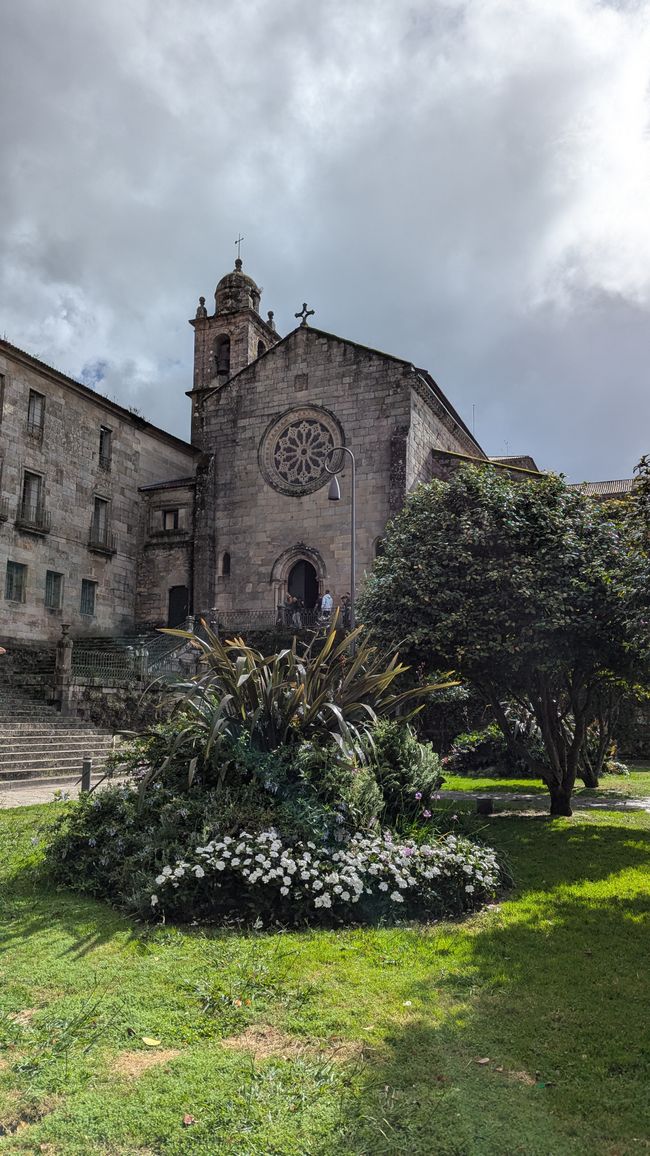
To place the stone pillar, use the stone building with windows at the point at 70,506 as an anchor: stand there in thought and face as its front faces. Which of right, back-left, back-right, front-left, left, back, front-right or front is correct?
front-right

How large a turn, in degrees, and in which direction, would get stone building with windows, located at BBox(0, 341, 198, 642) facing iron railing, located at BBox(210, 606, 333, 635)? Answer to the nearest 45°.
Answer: approximately 45° to its left

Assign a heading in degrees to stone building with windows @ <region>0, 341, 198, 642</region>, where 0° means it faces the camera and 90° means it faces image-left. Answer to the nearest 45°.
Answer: approximately 315°

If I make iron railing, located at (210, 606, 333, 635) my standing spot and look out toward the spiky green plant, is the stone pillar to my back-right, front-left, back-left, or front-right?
front-right

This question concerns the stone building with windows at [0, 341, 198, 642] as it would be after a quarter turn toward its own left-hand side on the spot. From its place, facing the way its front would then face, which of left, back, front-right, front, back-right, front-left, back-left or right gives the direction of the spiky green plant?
back-right

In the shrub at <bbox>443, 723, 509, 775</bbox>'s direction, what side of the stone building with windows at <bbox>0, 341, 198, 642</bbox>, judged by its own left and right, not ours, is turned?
front

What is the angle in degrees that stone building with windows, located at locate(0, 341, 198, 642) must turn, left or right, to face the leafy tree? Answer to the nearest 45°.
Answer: approximately 45° to its right

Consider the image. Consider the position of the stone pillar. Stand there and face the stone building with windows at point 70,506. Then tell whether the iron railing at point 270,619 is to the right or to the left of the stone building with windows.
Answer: right

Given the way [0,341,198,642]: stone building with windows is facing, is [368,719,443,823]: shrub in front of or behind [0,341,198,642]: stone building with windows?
in front

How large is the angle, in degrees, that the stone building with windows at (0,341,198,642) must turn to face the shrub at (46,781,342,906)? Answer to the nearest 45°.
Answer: approximately 45° to its right

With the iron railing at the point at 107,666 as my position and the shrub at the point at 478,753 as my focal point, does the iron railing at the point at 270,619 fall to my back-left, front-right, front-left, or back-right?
front-left

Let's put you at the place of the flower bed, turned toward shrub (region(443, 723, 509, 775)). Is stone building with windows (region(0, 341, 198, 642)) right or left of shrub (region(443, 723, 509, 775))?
left

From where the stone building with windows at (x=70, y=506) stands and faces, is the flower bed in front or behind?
in front
